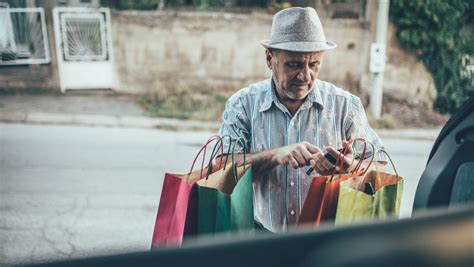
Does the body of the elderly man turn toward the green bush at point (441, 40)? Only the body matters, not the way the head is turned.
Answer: no

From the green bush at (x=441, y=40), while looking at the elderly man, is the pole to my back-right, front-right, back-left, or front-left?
front-right

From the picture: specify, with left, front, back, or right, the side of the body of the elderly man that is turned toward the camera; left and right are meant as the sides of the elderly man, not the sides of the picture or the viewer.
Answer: front

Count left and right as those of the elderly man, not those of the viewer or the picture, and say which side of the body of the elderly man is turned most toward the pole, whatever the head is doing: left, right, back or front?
back

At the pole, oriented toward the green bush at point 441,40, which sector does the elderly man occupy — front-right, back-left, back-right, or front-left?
back-right

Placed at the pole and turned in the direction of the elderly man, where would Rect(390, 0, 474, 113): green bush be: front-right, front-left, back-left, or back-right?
back-left
